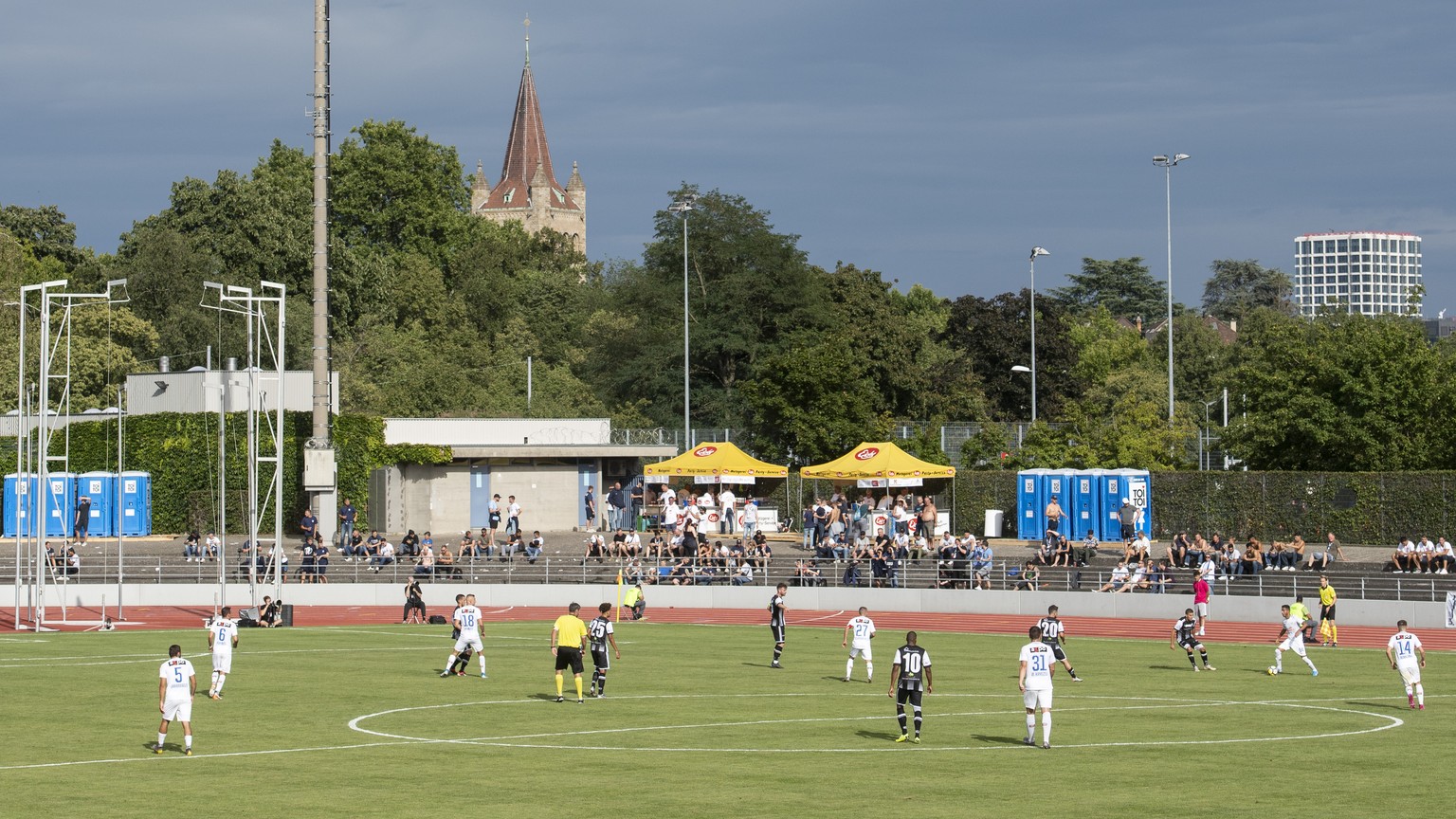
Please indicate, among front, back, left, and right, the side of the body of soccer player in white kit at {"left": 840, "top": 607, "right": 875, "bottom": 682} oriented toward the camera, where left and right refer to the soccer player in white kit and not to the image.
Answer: back

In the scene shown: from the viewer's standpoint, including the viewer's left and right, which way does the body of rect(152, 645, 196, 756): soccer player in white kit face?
facing away from the viewer

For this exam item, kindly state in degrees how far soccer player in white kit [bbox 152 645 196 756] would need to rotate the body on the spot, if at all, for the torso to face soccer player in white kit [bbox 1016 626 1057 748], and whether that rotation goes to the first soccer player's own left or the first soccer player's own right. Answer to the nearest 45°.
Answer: approximately 90° to the first soccer player's own right

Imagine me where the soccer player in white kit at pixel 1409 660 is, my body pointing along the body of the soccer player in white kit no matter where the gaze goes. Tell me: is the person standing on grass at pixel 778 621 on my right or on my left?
on my left

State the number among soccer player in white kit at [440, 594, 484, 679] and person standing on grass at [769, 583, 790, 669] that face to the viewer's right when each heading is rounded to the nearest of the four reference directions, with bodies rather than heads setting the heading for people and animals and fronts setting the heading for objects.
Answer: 1

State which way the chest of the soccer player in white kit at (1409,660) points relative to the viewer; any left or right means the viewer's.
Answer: facing away from the viewer

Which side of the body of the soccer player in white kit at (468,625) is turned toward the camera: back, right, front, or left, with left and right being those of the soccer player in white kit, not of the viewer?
back

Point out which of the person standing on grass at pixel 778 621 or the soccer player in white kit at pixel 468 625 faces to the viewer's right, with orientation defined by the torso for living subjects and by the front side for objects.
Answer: the person standing on grass

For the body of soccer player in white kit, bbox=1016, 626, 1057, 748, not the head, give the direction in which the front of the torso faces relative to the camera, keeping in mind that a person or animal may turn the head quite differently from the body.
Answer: away from the camera

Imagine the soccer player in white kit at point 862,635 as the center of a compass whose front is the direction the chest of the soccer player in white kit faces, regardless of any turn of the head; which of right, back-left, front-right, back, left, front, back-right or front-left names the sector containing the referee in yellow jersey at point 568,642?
back-left

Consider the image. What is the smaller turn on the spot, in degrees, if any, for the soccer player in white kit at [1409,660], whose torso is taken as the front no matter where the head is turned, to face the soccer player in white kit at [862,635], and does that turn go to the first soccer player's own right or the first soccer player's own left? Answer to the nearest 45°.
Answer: approximately 90° to the first soccer player's own left
